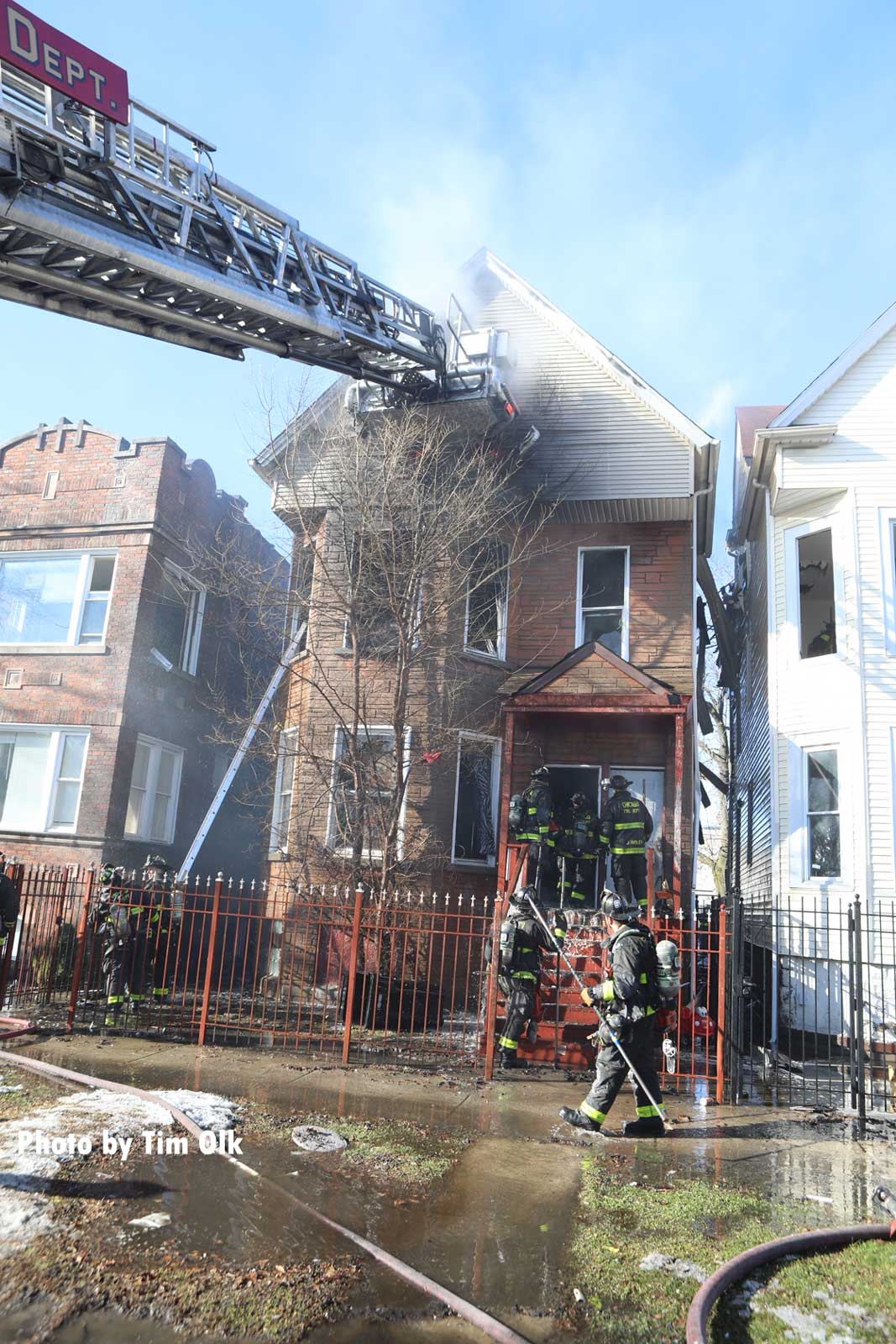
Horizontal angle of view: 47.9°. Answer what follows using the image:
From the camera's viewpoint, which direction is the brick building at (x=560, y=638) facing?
toward the camera

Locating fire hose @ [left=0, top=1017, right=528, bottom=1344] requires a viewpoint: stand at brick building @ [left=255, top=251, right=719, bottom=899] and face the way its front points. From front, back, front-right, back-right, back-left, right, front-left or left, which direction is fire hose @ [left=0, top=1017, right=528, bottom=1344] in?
front

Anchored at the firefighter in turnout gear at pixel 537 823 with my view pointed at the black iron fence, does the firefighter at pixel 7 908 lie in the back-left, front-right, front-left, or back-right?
back-right

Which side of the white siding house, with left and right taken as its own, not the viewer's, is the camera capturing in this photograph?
front

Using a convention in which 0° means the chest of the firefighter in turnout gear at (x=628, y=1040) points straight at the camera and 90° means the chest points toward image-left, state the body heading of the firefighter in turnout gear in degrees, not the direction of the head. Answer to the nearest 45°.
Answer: approximately 90°

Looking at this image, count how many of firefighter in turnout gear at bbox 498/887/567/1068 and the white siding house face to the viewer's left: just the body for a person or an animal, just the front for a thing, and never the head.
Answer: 0

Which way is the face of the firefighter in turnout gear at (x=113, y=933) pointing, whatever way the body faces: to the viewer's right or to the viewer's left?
to the viewer's right

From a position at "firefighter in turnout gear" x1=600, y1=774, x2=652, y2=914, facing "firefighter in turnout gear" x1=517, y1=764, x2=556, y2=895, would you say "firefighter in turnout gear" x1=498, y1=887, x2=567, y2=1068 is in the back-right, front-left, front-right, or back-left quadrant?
front-left

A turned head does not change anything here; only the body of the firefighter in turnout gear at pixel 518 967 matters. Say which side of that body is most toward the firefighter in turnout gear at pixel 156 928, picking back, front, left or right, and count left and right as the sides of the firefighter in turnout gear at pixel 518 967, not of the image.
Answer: left

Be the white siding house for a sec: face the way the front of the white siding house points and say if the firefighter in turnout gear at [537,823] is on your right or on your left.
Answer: on your right

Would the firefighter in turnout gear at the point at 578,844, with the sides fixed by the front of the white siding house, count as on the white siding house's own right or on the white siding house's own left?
on the white siding house's own right

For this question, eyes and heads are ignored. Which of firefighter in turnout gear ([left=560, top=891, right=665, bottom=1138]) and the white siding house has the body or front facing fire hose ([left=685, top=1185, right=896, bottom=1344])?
the white siding house

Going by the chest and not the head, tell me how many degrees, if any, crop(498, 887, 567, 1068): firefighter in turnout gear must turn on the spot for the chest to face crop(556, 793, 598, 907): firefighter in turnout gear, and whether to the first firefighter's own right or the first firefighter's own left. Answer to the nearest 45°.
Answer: approximately 45° to the first firefighter's own left

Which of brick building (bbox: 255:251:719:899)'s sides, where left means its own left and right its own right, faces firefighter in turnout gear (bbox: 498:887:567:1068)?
front

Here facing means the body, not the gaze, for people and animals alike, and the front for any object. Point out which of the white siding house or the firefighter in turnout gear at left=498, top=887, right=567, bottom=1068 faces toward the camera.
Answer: the white siding house

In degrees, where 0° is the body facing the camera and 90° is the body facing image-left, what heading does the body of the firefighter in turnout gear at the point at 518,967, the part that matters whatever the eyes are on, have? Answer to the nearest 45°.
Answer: approximately 225°
